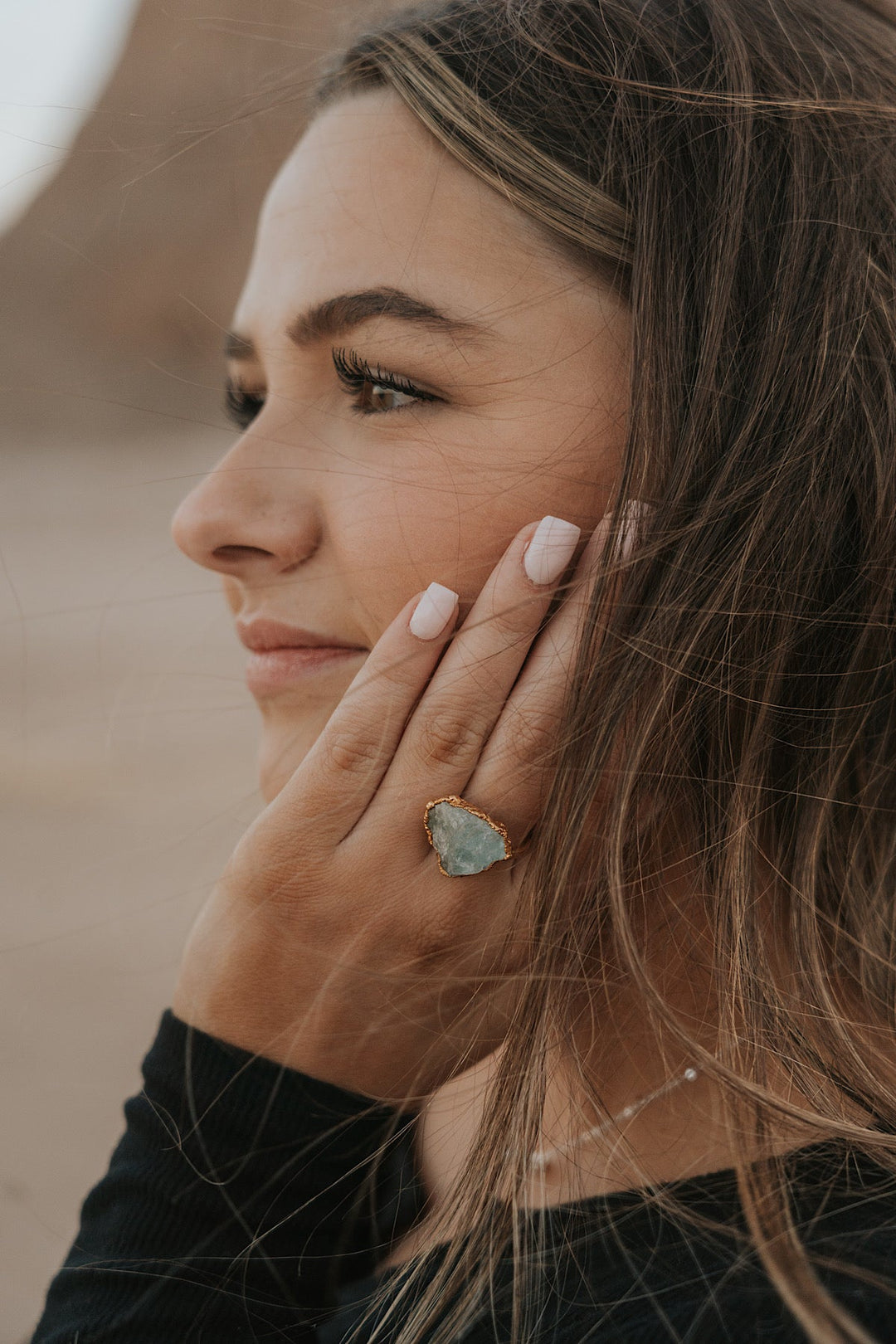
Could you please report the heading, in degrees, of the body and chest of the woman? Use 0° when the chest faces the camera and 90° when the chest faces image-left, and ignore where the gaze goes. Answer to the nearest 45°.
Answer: approximately 45°
